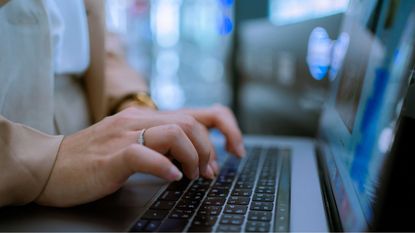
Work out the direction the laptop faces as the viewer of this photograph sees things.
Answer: facing to the left of the viewer
